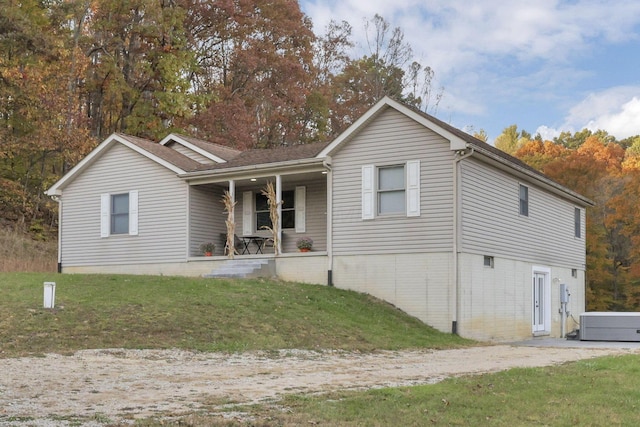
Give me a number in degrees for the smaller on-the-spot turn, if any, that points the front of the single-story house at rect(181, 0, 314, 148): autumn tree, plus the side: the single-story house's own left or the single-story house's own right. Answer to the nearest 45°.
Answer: approximately 135° to the single-story house's own right

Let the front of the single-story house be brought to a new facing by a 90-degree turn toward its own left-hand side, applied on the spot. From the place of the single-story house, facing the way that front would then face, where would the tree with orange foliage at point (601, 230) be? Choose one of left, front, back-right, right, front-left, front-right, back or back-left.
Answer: left

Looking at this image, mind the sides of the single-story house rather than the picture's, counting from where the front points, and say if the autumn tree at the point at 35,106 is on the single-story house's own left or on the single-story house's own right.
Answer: on the single-story house's own right

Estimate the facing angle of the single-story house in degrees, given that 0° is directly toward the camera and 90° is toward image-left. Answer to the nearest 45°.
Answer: approximately 45°

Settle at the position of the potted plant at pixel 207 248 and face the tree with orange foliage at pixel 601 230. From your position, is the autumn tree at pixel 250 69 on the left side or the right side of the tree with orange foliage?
left
